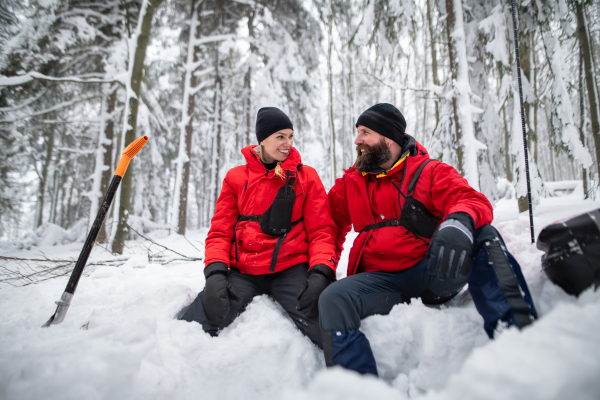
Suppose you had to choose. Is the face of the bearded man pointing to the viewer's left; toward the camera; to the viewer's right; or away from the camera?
to the viewer's left

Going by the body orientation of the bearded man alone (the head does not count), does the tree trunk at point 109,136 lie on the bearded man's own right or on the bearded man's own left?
on the bearded man's own right

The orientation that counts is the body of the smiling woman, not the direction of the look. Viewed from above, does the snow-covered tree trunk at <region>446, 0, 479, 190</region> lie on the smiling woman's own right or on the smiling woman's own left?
on the smiling woman's own left

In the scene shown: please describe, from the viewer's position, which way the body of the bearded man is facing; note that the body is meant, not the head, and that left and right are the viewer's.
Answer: facing the viewer and to the left of the viewer

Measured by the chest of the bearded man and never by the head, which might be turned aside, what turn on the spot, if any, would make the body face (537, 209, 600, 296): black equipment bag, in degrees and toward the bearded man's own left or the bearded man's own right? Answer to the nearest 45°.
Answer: approximately 135° to the bearded man's own left

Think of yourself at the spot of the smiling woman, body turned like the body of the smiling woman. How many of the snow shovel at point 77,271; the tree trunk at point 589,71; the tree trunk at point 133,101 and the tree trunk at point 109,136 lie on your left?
1

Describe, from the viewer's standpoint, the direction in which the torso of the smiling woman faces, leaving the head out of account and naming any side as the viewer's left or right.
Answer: facing the viewer

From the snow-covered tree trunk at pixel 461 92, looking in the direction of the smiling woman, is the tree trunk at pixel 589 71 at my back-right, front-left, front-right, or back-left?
back-left

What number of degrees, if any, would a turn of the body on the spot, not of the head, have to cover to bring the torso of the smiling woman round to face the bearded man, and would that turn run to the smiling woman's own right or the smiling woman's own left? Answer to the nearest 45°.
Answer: approximately 45° to the smiling woman's own left

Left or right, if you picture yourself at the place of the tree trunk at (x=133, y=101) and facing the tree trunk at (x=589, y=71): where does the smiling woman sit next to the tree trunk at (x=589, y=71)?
right

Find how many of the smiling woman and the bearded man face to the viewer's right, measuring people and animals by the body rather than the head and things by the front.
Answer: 0

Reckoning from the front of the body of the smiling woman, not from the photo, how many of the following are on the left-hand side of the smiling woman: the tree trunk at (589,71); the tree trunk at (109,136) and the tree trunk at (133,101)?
1

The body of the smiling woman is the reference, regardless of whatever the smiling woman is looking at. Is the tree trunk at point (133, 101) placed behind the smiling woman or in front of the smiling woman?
behind

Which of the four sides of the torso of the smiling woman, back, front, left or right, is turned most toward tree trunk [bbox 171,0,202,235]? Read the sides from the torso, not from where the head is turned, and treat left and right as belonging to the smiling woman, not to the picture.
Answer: back

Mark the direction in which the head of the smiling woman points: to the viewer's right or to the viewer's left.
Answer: to the viewer's right

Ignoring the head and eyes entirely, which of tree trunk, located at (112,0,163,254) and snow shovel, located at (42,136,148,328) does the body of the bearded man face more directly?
the snow shovel
